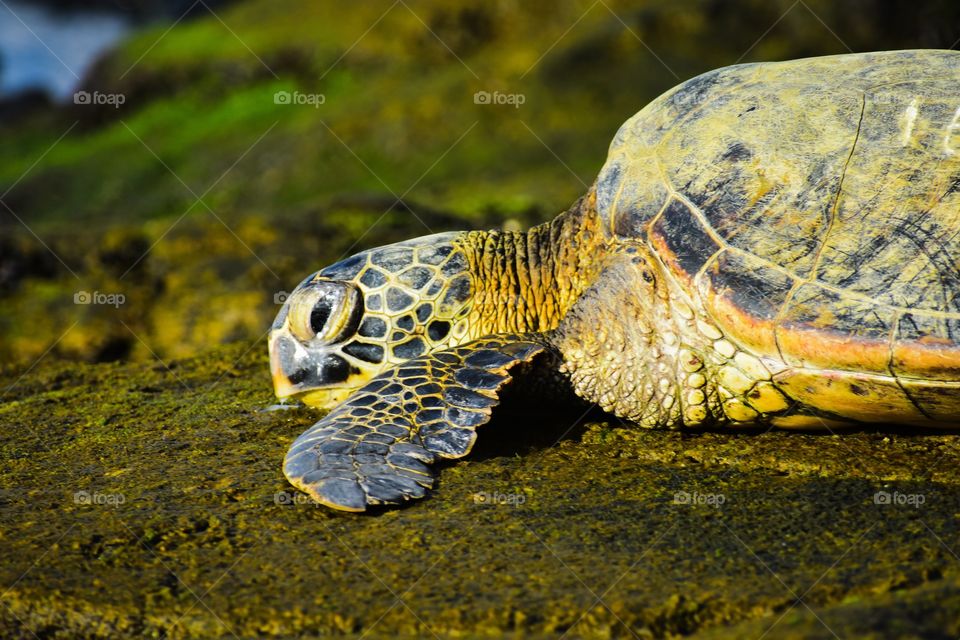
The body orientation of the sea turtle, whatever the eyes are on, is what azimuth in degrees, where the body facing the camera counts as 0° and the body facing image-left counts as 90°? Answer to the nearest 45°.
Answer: approximately 90°
